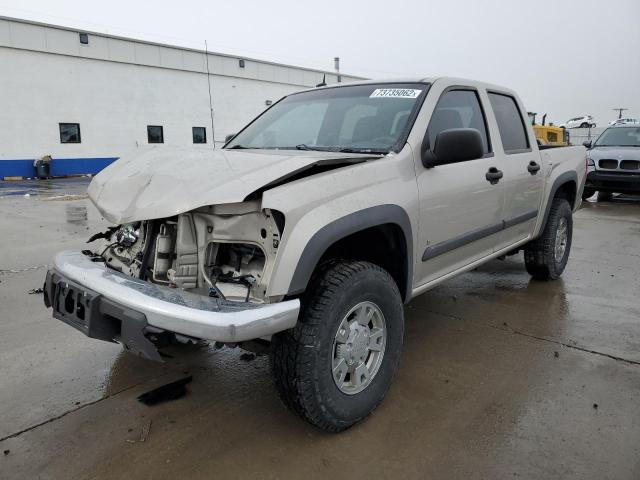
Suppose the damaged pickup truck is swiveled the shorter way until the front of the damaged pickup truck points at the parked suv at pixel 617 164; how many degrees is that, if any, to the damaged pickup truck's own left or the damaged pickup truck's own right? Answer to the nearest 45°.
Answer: approximately 180°

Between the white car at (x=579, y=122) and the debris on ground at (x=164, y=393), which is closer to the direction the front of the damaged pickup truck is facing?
the debris on ground

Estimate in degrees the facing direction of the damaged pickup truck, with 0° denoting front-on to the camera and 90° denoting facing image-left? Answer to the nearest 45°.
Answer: approximately 45°

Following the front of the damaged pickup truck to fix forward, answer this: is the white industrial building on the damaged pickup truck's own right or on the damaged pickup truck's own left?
on the damaged pickup truck's own right
